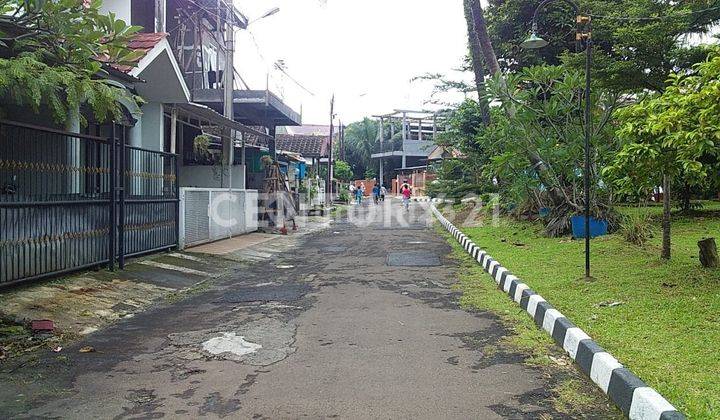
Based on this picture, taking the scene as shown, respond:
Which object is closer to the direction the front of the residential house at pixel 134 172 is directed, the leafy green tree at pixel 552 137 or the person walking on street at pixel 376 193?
the leafy green tree

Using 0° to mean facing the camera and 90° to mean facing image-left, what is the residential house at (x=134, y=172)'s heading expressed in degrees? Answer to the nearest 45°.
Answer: approximately 315°

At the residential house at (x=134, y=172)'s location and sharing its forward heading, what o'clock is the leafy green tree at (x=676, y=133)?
The leafy green tree is roughly at 12 o'clock from the residential house.

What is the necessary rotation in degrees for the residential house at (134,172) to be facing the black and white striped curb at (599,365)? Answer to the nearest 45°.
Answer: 0° — it already faces it

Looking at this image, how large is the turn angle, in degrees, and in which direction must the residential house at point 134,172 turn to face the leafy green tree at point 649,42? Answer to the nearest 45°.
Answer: approximately 45° to its left

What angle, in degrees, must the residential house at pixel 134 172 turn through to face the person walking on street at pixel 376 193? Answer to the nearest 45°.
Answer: approximately 90° to its left
